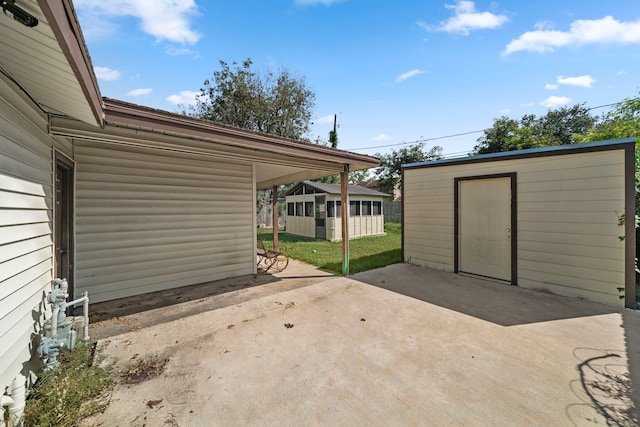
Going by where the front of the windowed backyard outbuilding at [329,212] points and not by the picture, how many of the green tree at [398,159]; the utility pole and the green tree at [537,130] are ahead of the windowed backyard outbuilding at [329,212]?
0

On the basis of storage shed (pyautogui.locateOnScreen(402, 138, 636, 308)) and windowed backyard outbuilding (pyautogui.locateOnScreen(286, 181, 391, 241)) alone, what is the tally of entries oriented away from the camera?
0

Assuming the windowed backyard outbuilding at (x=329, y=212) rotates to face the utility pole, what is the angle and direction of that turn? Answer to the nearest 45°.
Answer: approximately 135° to its right

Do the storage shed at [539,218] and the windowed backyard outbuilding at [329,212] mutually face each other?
no

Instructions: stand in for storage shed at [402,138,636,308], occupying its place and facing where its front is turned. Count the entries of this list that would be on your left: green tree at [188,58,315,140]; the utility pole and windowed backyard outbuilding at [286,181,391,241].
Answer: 0

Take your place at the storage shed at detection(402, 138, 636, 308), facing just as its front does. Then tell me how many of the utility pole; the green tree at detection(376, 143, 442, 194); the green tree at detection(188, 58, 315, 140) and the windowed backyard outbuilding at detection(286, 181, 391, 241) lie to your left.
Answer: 0

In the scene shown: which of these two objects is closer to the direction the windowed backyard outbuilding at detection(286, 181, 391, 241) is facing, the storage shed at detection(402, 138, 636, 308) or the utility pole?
the storage shed

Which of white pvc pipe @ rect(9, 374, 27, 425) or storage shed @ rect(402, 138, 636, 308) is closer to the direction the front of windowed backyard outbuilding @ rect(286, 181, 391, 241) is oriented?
the white pvc pipe

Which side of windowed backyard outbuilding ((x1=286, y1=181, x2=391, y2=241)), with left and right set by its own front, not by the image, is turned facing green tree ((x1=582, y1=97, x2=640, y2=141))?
left

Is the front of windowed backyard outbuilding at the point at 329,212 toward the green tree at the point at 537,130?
no

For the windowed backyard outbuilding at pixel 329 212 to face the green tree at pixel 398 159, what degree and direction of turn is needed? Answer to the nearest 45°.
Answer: approximately 180°

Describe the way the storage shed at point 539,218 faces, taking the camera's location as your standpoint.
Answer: facing the viewer and to the left of the viewer

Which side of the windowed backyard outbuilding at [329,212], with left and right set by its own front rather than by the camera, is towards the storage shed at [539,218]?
left

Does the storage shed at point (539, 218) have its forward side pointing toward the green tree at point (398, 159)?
no

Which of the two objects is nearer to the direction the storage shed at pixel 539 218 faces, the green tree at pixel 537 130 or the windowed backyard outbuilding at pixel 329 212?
the windowed backyard outbuilding

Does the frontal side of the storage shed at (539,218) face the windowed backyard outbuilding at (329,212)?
no
